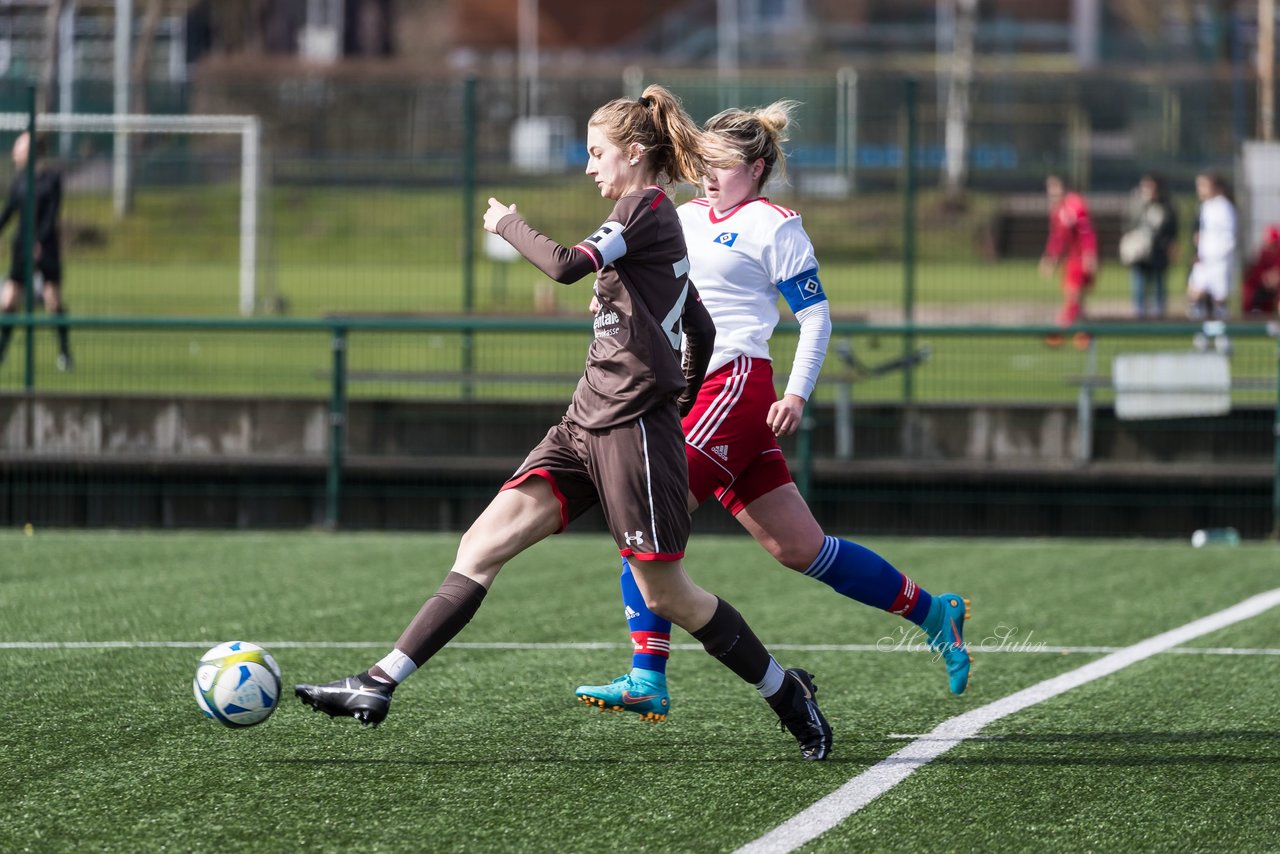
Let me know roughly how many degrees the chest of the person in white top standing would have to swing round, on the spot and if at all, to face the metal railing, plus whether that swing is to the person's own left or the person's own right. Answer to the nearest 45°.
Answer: approximately 45° to the person's own left

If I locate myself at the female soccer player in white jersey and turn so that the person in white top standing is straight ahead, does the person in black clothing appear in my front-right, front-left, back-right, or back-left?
front-left

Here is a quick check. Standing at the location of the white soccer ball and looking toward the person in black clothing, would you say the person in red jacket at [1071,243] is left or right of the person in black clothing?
right

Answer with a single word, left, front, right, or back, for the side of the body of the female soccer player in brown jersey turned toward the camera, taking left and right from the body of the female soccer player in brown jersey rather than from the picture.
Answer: left

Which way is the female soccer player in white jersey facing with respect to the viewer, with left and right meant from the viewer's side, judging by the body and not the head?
facing the viewer and to the left of the viewer

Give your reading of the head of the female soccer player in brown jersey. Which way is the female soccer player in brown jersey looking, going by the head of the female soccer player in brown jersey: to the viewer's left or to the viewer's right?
to the viewer's left

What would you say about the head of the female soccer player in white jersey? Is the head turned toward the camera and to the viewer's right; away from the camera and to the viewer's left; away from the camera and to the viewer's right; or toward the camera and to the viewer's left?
toward the camera and to the viewer's left
